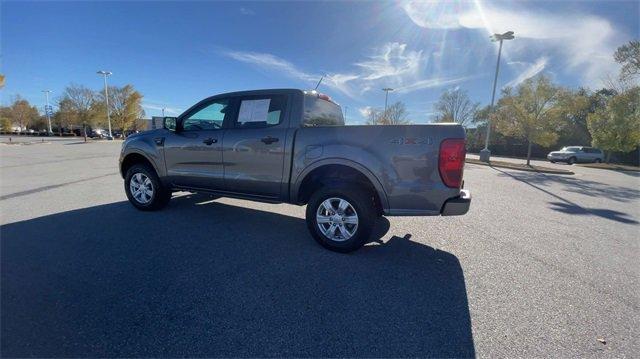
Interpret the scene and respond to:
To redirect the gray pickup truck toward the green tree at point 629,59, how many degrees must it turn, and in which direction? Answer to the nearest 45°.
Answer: approximately 90° to its right

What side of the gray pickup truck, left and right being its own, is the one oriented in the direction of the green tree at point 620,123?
right

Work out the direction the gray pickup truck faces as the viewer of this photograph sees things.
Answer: facing away from the viewer and to the left of the viewer

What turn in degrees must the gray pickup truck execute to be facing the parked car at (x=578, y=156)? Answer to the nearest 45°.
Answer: approximately 90° to its right

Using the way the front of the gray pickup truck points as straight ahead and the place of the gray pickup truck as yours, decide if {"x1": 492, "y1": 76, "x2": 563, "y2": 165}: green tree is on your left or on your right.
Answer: on your right
